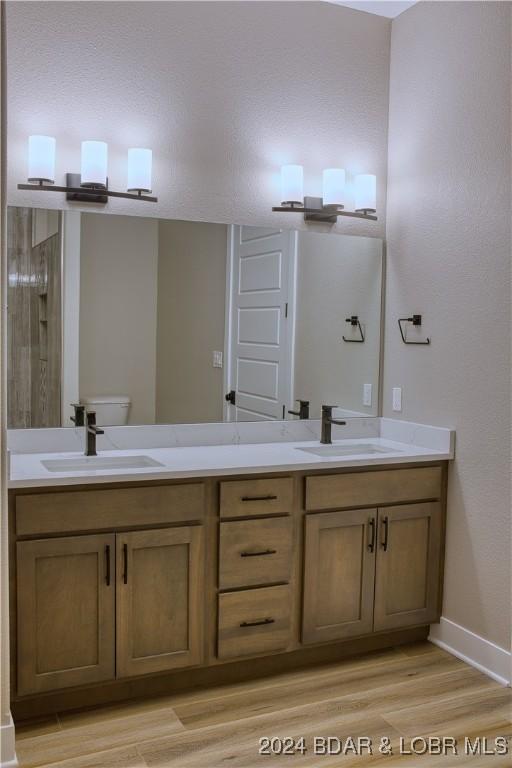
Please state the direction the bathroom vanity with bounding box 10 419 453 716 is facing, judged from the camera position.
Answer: facing the viewer and to the right of the viewer

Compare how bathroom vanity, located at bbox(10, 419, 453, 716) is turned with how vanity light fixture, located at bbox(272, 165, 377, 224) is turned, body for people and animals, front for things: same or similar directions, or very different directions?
same or similar directions

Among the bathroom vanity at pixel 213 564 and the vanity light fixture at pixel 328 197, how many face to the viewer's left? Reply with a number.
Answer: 0

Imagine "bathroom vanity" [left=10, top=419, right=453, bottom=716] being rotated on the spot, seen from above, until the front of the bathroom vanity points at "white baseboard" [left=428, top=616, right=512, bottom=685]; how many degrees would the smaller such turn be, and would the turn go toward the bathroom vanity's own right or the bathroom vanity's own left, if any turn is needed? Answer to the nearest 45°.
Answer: approximately 45° to the bathroom vanity's own left

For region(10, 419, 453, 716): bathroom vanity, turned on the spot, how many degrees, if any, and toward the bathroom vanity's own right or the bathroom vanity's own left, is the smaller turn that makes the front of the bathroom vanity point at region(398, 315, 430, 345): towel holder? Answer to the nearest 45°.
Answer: approximately 90° to the bathroom vanity's own left

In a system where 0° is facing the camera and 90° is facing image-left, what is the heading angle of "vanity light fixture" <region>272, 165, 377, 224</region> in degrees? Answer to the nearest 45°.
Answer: approximately 315°

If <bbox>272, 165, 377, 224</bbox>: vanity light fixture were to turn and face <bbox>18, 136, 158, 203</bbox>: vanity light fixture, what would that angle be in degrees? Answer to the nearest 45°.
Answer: approximately 90° to its right
